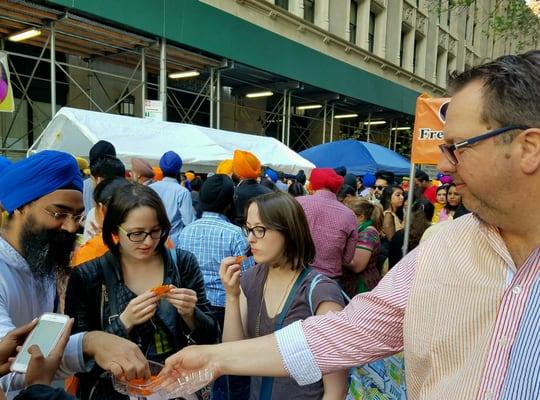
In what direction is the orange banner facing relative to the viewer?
toward the camera

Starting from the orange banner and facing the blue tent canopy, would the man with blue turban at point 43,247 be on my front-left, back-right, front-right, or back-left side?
back-left

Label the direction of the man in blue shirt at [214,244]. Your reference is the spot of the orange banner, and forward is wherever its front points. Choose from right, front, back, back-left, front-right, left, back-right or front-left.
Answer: front-right

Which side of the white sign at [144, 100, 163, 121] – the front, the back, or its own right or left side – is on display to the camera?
front

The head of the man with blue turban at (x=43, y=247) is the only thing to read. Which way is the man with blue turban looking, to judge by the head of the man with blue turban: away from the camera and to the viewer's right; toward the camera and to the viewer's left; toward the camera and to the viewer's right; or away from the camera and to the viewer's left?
toward the camera and to the viewer's right

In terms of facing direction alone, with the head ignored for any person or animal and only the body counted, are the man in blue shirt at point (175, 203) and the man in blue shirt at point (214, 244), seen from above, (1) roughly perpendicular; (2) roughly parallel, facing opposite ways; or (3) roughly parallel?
roughly parallel

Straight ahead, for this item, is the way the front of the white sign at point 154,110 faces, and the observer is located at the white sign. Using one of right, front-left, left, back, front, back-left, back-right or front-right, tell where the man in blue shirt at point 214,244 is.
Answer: front

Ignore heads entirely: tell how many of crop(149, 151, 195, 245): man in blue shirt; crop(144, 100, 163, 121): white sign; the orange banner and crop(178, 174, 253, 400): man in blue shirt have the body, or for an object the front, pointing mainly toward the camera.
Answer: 2

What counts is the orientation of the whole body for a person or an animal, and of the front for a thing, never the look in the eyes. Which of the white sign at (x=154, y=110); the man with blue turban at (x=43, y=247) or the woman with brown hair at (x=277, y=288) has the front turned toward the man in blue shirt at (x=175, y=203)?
the white sign

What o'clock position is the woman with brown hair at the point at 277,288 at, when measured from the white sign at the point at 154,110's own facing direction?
The woman with brown hair is roughly at 12 o'clock from the white sign.

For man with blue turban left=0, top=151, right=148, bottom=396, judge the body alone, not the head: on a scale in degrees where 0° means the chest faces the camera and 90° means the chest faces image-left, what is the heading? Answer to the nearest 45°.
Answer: approximately 315°

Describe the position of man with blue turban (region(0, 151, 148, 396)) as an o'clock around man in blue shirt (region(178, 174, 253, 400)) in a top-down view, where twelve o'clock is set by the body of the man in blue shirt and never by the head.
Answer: The man with blue turban is roughly at 7 o'clock from the man in blue shirt.

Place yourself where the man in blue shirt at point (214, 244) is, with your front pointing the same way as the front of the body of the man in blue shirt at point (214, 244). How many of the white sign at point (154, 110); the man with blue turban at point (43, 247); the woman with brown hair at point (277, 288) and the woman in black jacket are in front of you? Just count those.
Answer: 1

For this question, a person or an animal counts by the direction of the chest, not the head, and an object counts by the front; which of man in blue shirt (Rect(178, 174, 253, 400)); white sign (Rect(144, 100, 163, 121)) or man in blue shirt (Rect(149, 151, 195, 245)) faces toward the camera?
the white sign

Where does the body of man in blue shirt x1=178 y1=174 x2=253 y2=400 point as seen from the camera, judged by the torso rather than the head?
away from the camera

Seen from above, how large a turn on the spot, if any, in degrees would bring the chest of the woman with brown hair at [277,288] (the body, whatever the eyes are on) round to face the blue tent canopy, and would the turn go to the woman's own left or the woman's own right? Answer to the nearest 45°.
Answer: approximately 135° to the woman's own right
